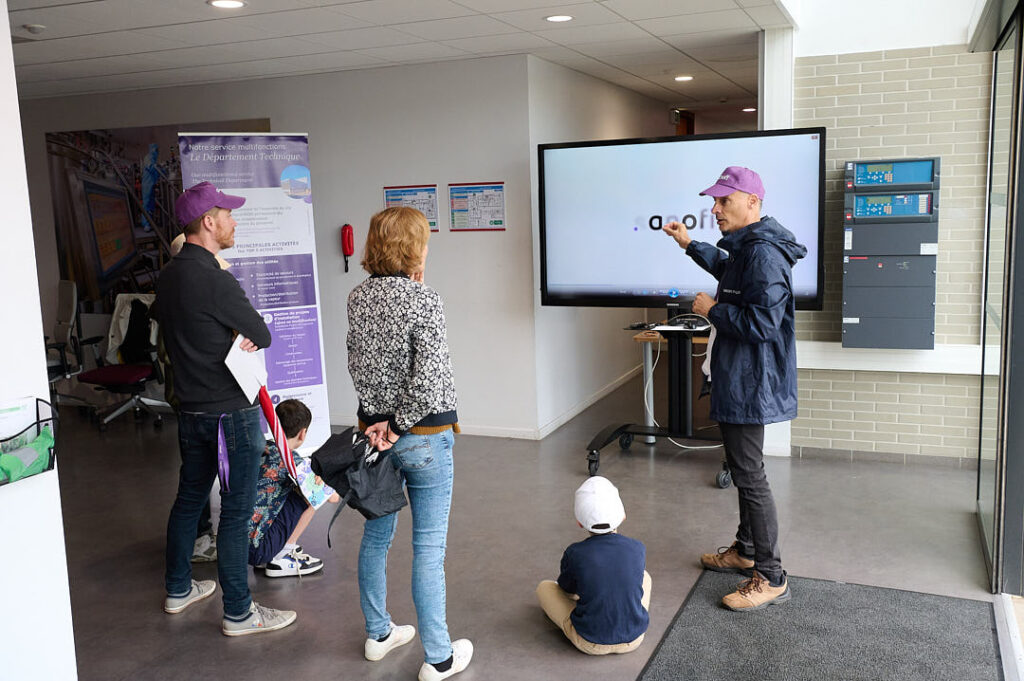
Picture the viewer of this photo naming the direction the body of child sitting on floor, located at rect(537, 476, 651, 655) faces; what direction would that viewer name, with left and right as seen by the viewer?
facing away from the viewer

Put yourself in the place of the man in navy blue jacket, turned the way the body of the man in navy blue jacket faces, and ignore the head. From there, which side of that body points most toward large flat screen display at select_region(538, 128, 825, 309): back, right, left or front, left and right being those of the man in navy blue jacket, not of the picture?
right

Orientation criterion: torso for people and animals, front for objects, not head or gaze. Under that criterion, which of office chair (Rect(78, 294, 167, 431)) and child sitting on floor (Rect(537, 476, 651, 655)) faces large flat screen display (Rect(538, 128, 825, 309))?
the child sitting on floor

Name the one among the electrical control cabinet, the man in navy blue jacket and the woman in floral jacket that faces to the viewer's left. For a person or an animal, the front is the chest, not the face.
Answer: the man in navy blue jacket

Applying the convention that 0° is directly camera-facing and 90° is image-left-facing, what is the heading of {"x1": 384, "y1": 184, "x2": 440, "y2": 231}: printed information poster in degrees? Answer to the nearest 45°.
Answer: approximately 0°

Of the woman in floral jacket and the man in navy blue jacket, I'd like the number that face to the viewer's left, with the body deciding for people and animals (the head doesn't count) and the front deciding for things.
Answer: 1

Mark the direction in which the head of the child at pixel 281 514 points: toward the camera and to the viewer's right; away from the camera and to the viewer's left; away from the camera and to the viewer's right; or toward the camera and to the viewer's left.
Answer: away from the camera and to the viewer's right

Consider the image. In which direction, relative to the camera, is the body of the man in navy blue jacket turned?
to the viewer's left

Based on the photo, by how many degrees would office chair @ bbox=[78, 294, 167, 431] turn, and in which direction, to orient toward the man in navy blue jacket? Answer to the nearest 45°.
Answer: approximately 90° to its left

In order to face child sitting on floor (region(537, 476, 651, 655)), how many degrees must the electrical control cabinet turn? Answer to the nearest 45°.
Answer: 0° — it already faces them
